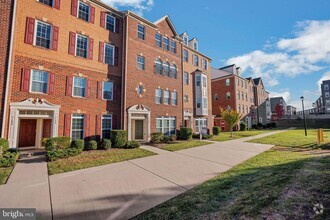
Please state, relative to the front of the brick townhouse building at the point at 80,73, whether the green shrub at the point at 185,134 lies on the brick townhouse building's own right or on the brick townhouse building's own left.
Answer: on the brick townhouse building's own left

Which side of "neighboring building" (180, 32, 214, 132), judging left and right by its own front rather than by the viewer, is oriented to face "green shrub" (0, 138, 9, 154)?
right

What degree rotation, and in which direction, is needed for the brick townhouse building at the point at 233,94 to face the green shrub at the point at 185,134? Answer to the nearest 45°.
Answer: approximately 45° to its right

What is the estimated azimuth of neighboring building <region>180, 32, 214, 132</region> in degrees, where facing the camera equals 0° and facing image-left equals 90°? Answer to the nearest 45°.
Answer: approximately 315°

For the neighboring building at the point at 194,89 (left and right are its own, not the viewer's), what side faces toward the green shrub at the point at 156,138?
right

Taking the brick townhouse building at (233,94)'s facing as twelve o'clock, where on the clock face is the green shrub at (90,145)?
The green shrub is roughly at 2 o'clock from the brick townhouse building.

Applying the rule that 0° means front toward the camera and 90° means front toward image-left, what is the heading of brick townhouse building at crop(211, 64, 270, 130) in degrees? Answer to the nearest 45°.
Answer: approximately 315°

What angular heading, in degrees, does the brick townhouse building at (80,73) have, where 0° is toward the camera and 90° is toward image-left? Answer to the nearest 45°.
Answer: approximately 315°
